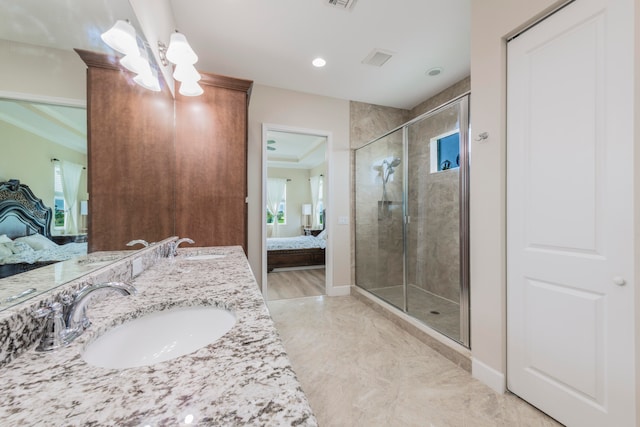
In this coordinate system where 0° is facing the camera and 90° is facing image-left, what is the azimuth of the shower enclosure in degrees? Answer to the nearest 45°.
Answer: approximately 45°

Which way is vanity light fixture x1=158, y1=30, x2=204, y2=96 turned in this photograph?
to the viewer's right

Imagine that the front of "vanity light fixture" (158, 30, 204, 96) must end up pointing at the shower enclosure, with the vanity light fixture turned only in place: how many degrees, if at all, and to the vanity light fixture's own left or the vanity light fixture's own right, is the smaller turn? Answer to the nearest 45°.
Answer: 0° — it already faces it

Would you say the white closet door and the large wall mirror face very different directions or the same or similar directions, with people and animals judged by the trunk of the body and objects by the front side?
very different directions

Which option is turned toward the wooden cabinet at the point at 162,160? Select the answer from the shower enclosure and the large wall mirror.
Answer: the shower enclosure

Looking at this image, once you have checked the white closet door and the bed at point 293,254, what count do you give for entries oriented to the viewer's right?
0

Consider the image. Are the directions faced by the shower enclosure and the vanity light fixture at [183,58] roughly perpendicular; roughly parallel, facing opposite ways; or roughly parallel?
roughly parallel, facing opposite ways

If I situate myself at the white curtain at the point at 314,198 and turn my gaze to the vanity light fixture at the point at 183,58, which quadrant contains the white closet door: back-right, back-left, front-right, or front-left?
front-left

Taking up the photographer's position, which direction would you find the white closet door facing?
facing the viewer and to the left of the viewer

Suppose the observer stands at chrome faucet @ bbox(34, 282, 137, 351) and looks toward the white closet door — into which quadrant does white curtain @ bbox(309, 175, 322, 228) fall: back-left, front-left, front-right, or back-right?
front-left

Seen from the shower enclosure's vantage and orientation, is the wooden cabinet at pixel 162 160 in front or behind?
in front

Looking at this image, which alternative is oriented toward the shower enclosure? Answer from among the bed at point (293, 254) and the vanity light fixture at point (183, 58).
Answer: the vanity light fixture

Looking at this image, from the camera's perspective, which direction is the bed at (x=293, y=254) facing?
to the viewer's left

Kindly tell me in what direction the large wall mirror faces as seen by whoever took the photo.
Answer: facing the viewer and to the right of the viewer

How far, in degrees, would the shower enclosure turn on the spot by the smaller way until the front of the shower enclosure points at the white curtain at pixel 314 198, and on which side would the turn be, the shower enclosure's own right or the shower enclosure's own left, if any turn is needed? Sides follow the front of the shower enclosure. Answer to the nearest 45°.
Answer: approximately 90° to the shower enclosure's own right
